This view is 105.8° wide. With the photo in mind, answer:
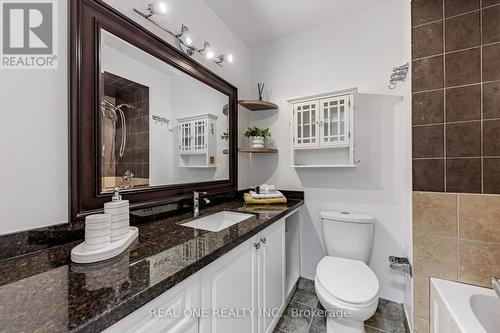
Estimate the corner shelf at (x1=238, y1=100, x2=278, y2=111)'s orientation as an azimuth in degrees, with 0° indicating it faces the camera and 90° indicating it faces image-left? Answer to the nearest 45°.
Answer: approximately 315°

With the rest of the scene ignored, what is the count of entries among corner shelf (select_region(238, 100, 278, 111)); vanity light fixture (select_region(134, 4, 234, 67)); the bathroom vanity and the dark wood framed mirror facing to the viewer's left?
0

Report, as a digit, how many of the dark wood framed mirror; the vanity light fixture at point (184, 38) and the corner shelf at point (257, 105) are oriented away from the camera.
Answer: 0

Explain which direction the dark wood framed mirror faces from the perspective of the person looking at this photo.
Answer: facing the viewer and to the right of the viewer

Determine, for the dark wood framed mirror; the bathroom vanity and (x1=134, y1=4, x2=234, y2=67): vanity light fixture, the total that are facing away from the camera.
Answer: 0

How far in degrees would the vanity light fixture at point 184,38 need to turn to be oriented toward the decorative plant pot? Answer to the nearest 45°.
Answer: approximately 90° to its left

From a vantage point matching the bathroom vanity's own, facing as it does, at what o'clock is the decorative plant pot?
The decorative plant pot is roughly at 9 o'clock from the bathroom vanity.

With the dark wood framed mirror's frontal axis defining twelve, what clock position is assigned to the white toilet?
The white toilet is roughly at 11 o'clock from the dark wood framed mirror.

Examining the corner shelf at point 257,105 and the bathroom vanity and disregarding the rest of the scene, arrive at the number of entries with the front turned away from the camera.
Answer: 0

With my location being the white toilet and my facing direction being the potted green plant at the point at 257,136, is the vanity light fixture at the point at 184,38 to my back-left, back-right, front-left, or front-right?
front-left

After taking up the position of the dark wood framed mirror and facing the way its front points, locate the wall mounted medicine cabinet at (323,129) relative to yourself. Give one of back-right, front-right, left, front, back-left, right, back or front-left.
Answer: front-left
